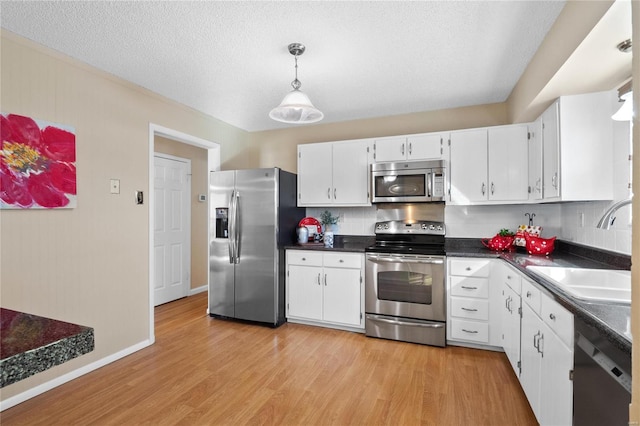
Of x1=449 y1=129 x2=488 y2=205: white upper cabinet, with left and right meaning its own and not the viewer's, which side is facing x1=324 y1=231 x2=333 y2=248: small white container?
right

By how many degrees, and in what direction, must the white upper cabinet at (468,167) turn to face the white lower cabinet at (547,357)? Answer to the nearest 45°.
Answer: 0° — it already faces it

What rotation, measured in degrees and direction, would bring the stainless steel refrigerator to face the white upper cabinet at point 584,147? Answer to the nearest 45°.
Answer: approximately 90° to its left

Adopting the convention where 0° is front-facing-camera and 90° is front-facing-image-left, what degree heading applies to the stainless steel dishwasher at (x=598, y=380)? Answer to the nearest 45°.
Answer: approximately 90°

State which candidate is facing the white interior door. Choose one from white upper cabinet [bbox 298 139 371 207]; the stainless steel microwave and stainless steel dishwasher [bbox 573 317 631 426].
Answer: the stainless steel dishwasher

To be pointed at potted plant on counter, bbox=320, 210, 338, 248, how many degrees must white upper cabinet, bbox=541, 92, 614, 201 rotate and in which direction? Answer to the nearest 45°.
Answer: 0° — it already faces it
